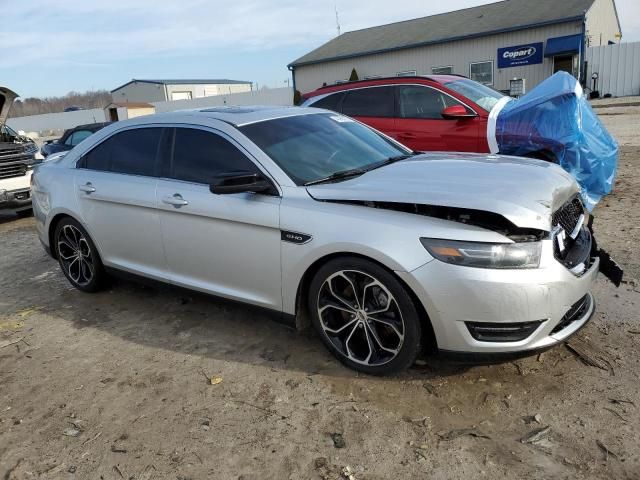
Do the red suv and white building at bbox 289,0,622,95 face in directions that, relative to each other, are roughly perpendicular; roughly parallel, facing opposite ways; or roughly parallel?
roughly perpendicular

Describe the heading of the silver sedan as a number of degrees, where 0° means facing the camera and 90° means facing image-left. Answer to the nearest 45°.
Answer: approximately 315°

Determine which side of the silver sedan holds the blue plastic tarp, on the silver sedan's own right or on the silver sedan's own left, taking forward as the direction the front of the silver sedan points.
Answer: on the silver sedan's own left

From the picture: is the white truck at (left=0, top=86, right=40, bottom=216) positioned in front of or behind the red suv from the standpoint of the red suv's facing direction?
behind

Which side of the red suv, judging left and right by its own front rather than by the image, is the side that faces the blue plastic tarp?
front

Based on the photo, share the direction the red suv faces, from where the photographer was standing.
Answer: facing the viewer and to the right of the viewer

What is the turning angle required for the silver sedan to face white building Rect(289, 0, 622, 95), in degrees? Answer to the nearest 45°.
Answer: approximately 135° to its left

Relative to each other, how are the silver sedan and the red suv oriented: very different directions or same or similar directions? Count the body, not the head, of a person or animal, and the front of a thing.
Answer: same or similar directions

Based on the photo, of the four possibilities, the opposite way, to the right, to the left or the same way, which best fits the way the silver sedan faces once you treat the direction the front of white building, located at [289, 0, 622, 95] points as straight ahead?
to the left

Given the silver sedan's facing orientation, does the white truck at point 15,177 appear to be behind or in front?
behind

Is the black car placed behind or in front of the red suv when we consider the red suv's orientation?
behind

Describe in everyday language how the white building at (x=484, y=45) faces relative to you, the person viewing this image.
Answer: facing the viewer and to the left of the viewer

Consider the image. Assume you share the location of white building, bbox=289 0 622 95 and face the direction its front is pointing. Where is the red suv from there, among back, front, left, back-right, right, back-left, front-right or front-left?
front-left

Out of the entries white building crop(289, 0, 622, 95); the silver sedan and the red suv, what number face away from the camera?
0

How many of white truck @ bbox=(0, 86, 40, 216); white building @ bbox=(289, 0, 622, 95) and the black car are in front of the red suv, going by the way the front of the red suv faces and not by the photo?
0

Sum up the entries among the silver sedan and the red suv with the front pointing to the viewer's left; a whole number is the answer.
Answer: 0

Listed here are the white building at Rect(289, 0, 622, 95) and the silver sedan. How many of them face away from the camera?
0

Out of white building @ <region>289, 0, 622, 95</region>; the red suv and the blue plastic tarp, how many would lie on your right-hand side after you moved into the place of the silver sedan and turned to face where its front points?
0
